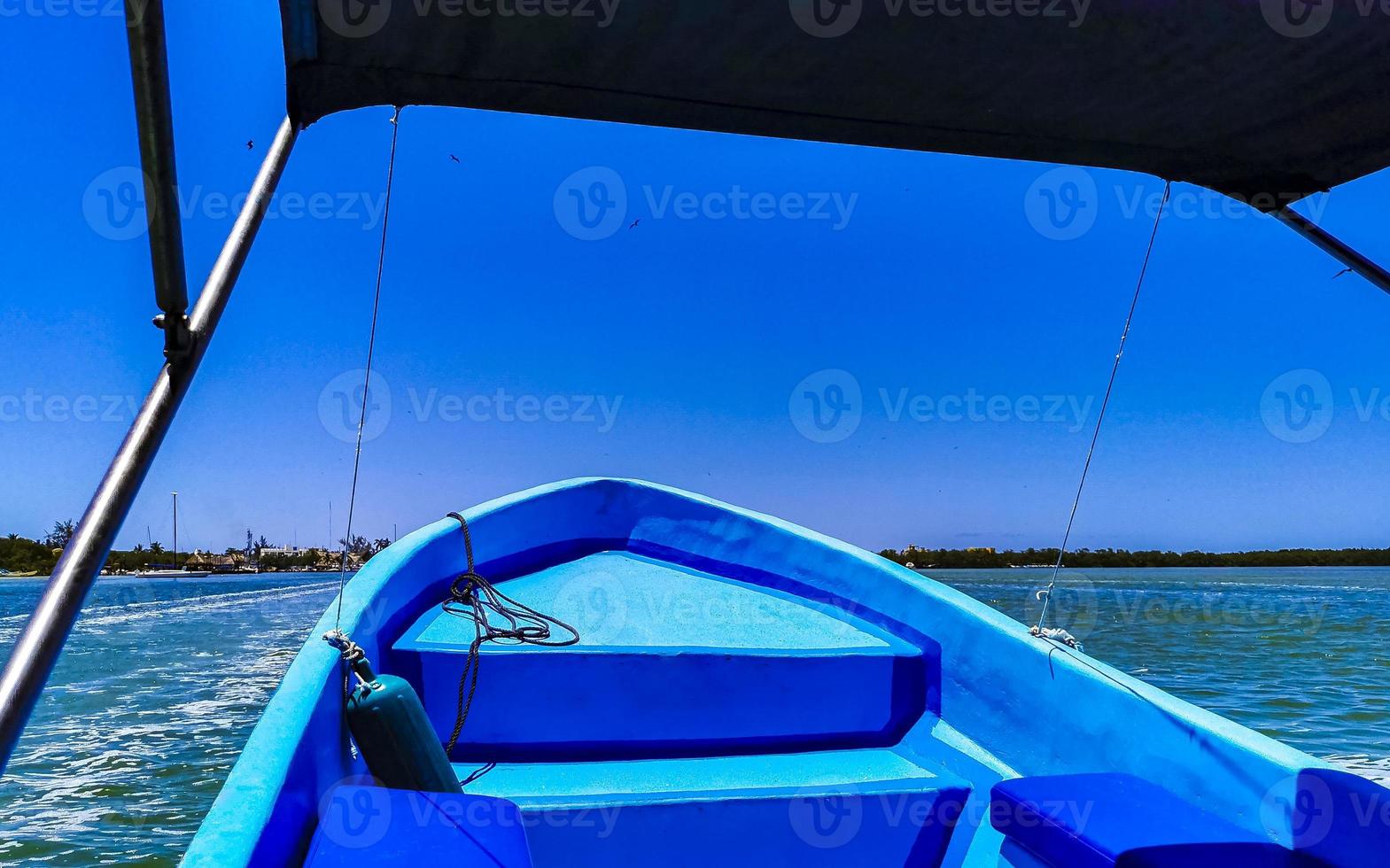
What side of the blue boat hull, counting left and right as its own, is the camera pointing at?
back
